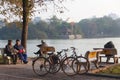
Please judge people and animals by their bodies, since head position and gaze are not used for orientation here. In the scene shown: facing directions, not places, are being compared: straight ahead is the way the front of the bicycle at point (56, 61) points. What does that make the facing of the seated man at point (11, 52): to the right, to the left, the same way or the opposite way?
to the right

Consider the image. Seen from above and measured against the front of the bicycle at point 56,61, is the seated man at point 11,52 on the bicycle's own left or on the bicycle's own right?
on the bicycle's own left
